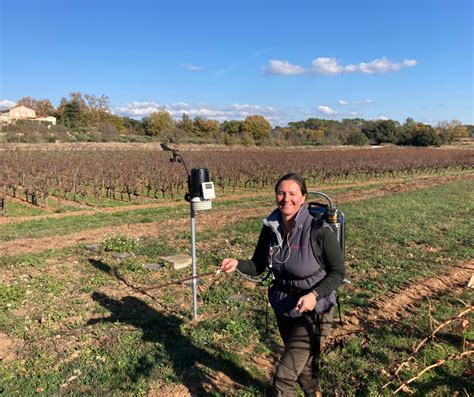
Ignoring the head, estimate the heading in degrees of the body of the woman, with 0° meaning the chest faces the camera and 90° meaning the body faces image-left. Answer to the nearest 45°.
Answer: approximately 45°
